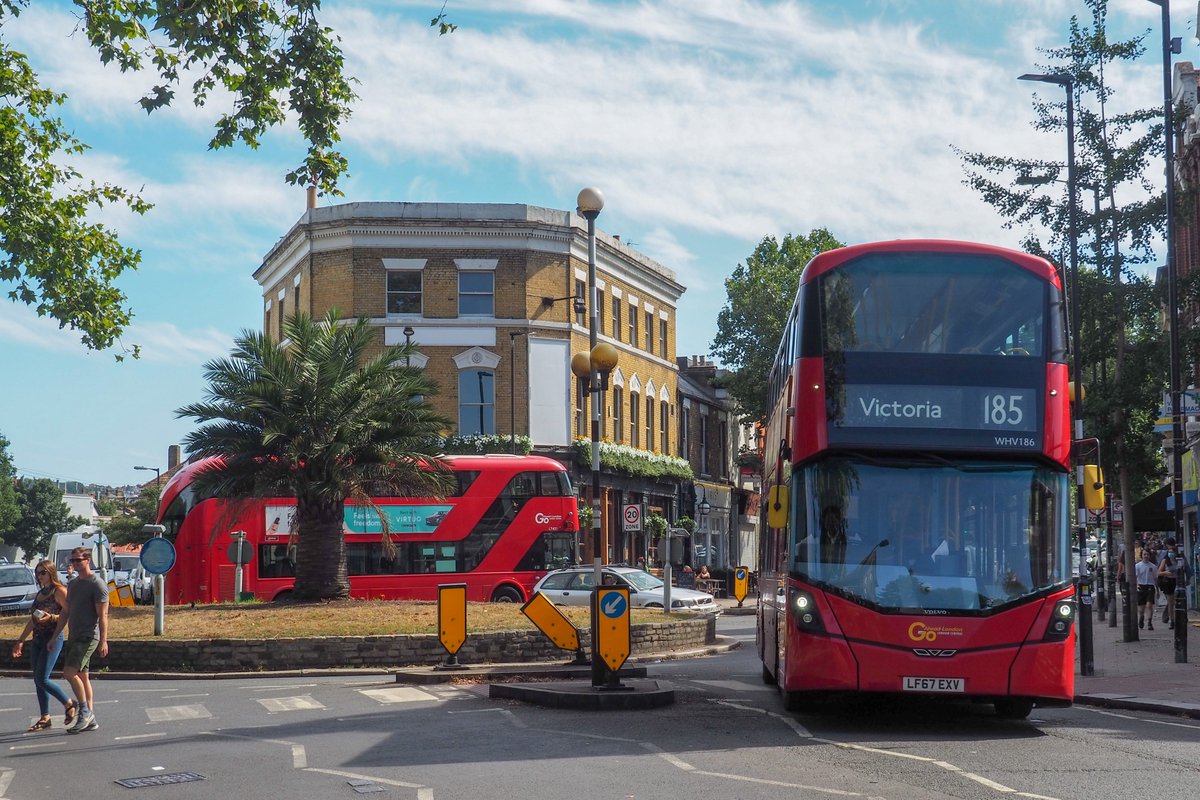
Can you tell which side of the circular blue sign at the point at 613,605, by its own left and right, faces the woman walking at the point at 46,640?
right

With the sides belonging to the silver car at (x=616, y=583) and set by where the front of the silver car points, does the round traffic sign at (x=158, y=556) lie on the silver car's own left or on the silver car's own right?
on the silver car's own right

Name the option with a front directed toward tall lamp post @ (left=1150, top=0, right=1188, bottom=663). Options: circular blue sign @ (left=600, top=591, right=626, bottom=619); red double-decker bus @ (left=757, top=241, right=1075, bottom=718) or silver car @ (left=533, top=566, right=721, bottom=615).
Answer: the silver car

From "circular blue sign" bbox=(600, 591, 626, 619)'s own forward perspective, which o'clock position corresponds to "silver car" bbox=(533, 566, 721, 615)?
The silver car is roughly at 6 o'clock from the circular blue sign.

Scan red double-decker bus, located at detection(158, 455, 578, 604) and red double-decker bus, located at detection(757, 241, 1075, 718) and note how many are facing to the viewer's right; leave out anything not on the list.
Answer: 1

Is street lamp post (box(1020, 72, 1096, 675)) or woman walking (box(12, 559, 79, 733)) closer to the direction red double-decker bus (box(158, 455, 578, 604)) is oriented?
the street lamp post

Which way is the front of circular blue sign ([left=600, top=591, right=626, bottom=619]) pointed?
toward the camera

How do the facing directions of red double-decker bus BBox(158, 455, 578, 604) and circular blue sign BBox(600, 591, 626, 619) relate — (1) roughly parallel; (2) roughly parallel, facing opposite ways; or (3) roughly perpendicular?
roughly perpendicular

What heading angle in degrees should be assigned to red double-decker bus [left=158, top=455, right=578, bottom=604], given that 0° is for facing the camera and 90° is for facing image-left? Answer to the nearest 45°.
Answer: approximately 270°

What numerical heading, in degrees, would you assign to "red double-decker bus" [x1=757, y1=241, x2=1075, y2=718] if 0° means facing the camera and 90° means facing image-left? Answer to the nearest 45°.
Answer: approximately 0°

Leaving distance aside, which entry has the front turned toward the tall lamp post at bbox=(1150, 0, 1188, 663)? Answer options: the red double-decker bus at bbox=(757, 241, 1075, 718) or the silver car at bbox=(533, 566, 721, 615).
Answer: the silver car

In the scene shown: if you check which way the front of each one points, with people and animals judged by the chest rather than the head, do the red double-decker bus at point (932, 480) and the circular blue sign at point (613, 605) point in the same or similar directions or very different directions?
same or similar directions

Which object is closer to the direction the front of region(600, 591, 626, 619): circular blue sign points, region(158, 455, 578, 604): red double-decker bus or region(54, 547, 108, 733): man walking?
the man walking

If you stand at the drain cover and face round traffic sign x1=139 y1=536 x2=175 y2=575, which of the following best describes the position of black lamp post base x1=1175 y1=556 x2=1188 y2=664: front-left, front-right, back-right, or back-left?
front-right

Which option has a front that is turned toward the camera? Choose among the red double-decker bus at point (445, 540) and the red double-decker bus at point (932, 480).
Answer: the red double-decker bus at point (932, 480)

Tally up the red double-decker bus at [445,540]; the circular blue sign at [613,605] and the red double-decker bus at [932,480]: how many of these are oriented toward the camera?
2

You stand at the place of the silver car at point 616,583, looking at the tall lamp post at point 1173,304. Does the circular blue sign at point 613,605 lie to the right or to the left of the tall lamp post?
right

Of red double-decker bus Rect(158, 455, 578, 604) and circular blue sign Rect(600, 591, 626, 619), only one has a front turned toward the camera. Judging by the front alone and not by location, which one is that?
the circular blue sign
